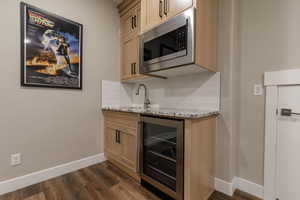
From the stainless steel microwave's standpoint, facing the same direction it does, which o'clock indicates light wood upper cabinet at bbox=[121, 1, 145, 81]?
The light wood upper cabinet is roughly at 3 o'clock from the stainless steel microwave.

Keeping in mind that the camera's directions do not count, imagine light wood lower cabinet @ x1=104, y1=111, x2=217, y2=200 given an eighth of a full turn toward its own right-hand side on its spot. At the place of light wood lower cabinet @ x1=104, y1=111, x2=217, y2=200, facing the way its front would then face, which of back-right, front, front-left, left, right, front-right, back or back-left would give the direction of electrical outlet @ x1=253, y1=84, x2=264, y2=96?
back

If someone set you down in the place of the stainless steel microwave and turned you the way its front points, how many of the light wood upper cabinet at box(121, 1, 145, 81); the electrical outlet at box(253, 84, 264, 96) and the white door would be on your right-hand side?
1

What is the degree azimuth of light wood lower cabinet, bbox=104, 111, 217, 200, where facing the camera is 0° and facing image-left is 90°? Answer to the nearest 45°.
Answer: approximately 45°

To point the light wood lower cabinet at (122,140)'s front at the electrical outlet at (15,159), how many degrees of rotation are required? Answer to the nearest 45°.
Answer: approximately 45° to its right

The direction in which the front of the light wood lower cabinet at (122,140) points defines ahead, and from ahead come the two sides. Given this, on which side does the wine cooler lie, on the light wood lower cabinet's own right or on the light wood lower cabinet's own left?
on the light wood lower cabinet's own left

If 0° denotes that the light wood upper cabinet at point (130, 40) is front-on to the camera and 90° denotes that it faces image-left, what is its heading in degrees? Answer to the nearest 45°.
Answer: approximately 45°
